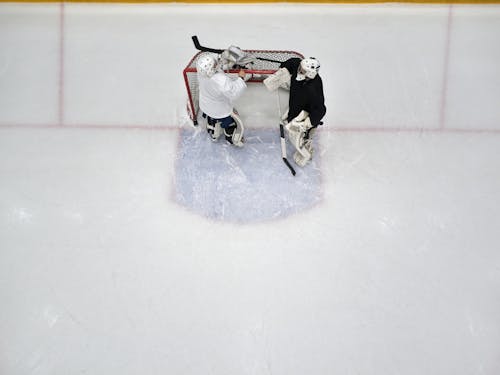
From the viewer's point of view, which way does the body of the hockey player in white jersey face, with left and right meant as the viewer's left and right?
facing away from the viewer and to the right of the viewer

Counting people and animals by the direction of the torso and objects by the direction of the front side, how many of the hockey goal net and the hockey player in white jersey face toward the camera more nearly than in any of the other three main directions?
1

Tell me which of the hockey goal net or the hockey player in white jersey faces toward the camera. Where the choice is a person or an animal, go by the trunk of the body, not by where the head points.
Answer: the hockey goal net

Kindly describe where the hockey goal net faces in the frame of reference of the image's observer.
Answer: facing the viewer
